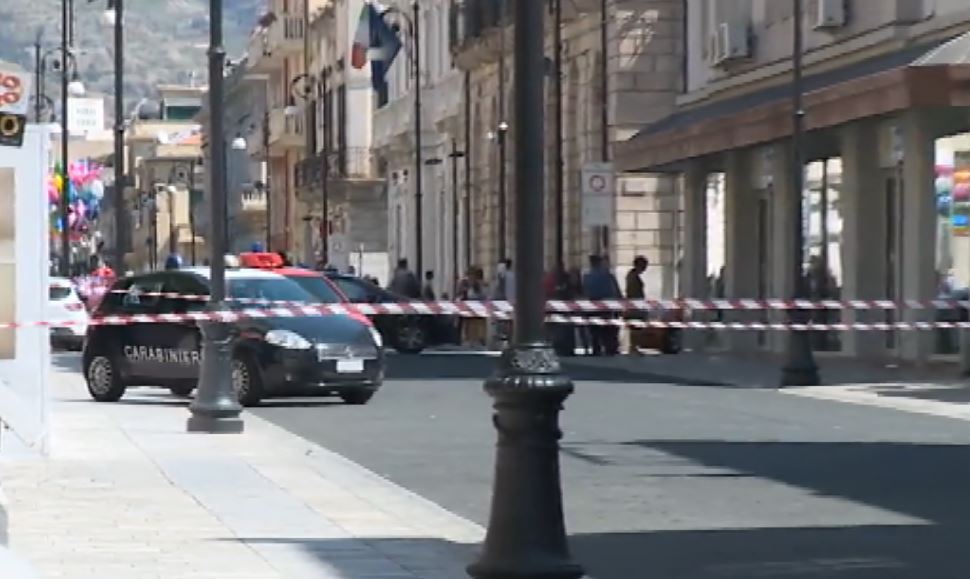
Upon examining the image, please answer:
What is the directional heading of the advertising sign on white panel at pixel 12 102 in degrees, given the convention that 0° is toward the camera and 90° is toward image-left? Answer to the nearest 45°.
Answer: approximately 0°

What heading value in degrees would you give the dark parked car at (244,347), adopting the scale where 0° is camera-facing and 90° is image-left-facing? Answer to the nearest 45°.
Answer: approximately 315°

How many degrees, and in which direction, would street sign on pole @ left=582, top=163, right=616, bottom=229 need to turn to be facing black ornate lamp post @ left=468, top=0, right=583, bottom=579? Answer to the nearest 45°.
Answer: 0° — it already faces it

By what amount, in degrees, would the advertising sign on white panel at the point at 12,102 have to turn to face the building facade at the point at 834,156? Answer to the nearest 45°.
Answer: approximately 135° to its left

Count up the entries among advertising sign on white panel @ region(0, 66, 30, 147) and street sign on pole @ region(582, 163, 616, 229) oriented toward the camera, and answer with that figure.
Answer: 2
